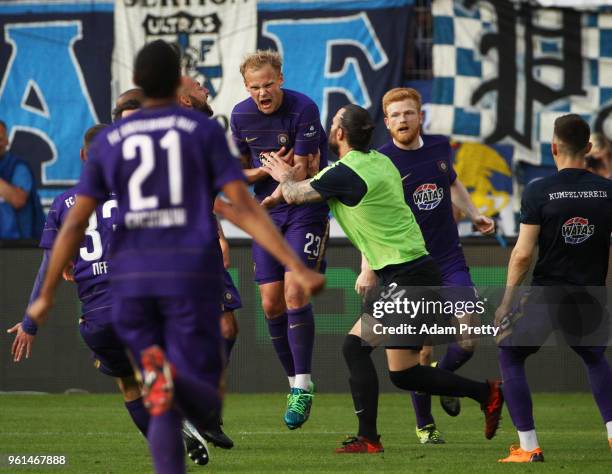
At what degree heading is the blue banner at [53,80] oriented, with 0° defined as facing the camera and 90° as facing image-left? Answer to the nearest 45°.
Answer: approximately 0°

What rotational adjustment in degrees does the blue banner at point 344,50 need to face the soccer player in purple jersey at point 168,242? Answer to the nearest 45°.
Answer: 0° — it already faces them

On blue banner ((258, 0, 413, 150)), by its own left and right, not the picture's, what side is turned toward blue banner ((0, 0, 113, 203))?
right

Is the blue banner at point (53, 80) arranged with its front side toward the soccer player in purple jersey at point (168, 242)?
yes

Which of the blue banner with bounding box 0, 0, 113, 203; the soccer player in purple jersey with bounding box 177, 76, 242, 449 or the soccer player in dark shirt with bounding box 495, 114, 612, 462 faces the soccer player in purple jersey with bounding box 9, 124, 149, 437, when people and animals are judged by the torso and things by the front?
the blue banner

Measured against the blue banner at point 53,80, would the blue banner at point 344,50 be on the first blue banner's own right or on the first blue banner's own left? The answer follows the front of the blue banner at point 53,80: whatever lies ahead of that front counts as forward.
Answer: on the first blue banner's own left

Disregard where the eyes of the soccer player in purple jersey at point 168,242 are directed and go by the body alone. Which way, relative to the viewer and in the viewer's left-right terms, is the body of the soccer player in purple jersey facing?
facing away from the viewer
